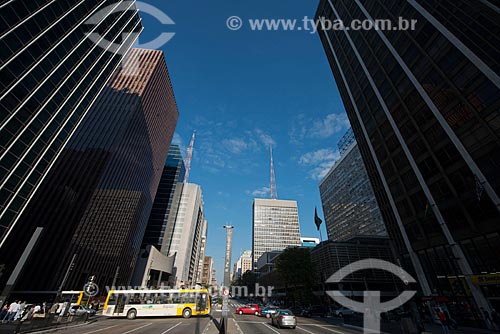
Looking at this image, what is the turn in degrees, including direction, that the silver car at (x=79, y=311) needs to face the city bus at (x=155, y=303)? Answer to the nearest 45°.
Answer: approximately 45° to its right

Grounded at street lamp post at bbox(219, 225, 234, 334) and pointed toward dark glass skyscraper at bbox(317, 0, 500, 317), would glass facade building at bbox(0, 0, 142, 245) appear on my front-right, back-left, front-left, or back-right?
back-left

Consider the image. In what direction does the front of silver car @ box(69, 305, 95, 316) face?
to the viewer's right

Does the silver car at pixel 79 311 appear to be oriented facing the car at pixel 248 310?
yes

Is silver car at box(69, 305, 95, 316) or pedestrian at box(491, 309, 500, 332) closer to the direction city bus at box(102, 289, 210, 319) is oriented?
the pedestrian

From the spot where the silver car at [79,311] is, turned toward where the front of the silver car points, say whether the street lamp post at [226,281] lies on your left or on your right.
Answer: on your right

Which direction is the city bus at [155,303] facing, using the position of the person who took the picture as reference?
facing to the right of the viewer

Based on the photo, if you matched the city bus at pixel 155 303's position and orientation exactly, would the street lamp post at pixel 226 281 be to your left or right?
on your right

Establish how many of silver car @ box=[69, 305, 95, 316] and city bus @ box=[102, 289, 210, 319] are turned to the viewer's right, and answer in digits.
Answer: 2

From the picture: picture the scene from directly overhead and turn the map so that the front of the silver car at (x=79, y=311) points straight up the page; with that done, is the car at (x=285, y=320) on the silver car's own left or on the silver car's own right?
on the silver car's own right
